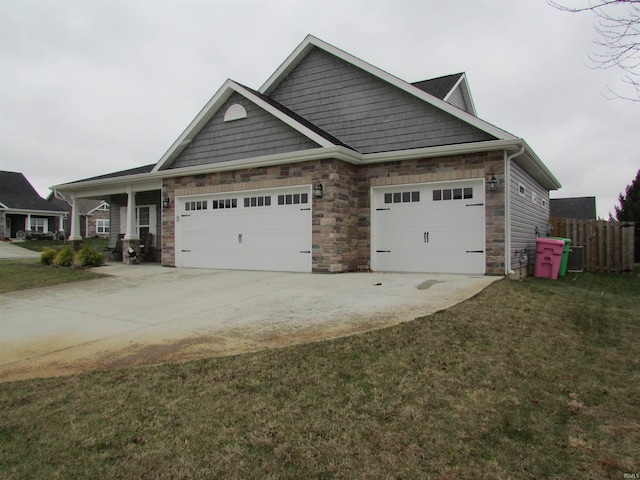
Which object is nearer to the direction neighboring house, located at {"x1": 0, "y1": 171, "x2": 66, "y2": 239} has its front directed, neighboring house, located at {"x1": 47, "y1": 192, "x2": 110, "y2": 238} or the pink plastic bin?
the pink plastic bin

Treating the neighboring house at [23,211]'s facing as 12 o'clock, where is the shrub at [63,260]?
The shrub is roughly at 12 o'clock from the neighboring house.

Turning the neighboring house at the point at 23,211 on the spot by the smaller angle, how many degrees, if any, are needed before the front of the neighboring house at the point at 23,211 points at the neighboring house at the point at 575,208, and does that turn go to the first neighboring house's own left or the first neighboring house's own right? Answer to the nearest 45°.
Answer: approximately 45° to the first neighboring house's own left

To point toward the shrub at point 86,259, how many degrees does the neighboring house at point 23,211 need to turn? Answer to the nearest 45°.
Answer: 0° — it already faces it

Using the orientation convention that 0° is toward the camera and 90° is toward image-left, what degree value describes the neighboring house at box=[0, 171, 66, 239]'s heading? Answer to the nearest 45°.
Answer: approximately 0°

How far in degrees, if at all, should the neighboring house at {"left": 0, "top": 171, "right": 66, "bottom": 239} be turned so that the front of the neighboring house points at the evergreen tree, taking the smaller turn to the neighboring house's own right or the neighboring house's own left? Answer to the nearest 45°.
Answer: approximately 45° to the neighboring house's own left

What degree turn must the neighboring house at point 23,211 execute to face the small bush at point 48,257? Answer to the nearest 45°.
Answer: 0° — it already faces it
